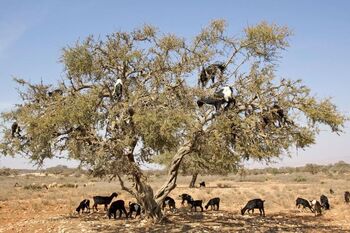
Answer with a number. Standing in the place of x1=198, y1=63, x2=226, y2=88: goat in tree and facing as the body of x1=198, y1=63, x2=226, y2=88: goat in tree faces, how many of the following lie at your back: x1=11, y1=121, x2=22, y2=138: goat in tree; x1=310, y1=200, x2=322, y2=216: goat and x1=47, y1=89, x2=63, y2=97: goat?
2

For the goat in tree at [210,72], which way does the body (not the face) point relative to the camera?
to the viewer's right
